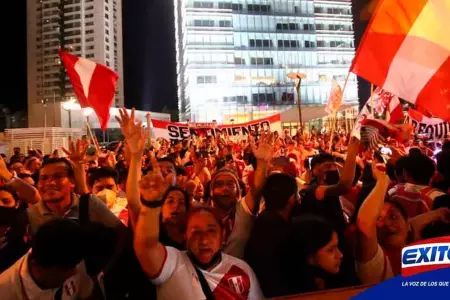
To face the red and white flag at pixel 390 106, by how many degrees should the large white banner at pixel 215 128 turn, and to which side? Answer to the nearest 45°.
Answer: approximately 45° to its left

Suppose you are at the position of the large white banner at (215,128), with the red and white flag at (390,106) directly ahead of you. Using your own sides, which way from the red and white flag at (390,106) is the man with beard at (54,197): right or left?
right

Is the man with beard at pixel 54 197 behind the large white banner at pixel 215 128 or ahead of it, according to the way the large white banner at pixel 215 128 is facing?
ahead

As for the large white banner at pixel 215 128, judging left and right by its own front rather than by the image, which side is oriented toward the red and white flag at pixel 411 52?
front

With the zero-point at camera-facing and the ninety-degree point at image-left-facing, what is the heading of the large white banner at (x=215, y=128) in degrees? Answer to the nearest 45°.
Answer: approximately 0°

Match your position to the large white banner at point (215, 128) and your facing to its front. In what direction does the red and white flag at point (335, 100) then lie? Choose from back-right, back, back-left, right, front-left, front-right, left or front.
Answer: front-left
